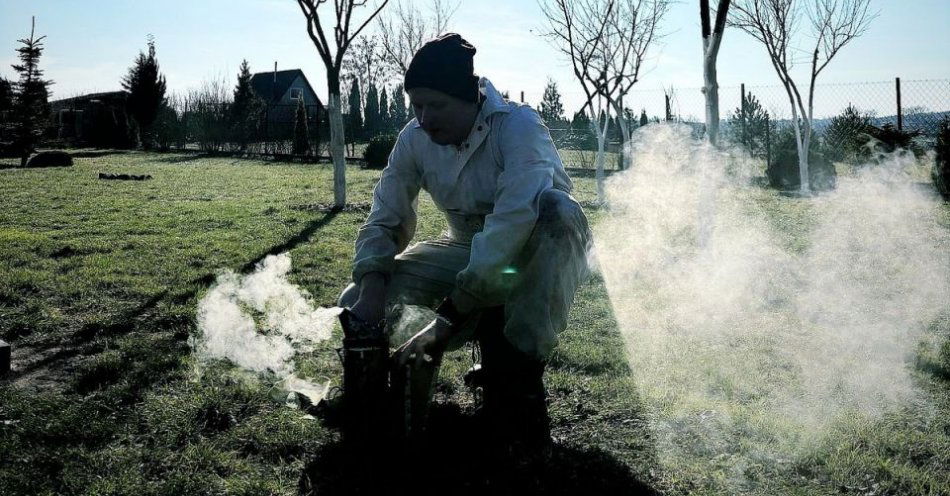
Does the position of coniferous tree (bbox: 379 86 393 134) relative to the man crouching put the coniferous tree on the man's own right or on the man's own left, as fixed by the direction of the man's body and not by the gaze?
on the man's own right

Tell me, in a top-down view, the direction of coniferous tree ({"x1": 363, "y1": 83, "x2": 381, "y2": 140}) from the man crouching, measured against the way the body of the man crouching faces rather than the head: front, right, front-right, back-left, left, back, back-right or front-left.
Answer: back-right

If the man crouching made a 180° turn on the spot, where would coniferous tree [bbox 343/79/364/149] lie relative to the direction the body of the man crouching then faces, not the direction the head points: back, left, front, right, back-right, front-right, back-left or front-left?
front-left

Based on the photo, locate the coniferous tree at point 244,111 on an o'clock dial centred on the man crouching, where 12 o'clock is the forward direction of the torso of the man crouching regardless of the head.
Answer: The coniferous tree is roughly at 4 o'clock from the man crouching.

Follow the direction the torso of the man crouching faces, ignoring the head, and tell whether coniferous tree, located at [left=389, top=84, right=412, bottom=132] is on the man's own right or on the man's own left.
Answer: on the man's own right

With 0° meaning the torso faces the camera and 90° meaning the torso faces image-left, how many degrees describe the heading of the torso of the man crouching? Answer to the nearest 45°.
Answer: approximately 45°

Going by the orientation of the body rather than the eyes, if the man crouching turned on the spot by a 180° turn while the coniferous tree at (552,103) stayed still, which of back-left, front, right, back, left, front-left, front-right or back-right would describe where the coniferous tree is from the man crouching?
front-left
